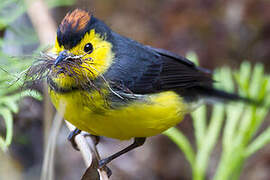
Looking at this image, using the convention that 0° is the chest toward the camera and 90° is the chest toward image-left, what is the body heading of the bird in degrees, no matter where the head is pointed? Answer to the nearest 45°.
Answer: approximately 45°
